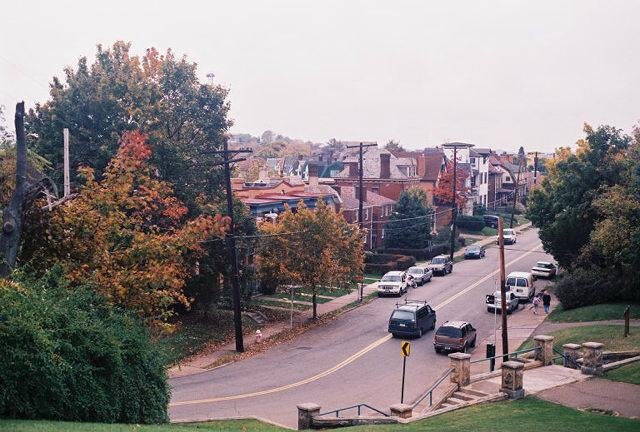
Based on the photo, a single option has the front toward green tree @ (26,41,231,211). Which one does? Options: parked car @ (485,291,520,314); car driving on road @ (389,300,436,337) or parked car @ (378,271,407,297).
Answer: parked car @ (378,271,407,297)

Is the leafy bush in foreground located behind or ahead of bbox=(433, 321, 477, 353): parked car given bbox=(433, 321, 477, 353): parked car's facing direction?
behind

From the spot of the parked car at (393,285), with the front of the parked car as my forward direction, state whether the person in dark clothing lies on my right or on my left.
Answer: on my left

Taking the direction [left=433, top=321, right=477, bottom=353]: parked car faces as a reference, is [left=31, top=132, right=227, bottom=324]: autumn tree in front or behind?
behind

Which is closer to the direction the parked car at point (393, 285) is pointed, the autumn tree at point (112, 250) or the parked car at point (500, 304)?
the autumn tree

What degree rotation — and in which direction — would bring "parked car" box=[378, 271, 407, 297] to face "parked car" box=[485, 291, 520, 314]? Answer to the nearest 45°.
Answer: approximately 90° to its left

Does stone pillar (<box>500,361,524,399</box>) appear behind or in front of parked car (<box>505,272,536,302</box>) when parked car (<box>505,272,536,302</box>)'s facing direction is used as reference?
behind
